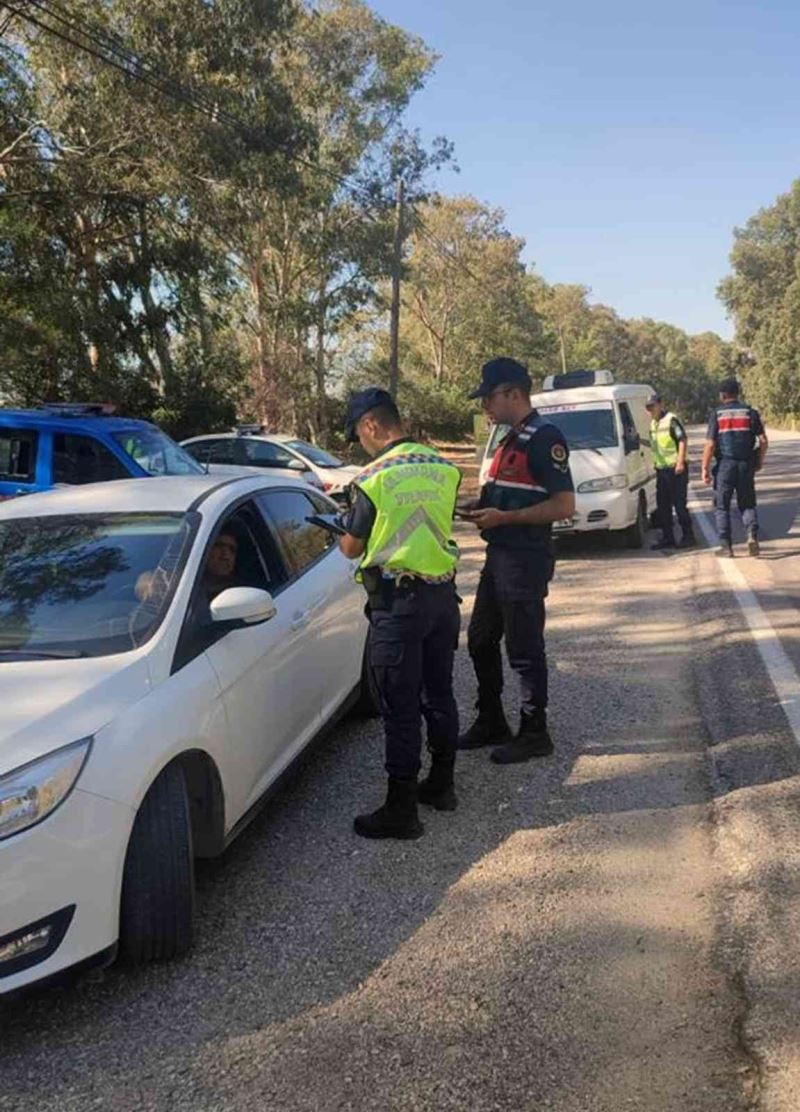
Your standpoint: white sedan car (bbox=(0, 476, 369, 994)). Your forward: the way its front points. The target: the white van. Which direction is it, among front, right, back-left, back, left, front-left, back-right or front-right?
back

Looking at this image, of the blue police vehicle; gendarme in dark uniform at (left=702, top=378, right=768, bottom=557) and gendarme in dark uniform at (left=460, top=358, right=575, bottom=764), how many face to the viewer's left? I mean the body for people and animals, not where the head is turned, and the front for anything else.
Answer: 1

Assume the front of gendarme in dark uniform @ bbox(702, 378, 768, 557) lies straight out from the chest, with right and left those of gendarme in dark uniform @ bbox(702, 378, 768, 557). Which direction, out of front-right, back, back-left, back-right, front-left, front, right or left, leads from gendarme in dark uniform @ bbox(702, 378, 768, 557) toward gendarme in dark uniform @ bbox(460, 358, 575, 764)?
back

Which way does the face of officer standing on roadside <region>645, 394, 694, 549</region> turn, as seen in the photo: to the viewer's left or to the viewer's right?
to the viewer's left

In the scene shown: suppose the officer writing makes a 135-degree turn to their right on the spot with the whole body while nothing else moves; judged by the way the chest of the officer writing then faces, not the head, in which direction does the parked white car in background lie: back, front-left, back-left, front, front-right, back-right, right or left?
left

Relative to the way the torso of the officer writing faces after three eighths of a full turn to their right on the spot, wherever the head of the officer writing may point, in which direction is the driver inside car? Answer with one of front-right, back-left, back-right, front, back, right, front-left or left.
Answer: back

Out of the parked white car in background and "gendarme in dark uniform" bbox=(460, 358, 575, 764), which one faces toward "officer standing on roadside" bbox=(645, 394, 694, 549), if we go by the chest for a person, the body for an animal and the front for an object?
the parked white car in background

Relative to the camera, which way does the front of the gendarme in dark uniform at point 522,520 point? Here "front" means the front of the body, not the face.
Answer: to the viewer's left

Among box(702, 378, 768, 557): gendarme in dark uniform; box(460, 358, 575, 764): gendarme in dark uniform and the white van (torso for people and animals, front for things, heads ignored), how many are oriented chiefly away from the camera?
1

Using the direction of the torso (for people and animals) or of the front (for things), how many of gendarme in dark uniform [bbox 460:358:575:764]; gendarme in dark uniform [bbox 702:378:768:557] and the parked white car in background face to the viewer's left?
1

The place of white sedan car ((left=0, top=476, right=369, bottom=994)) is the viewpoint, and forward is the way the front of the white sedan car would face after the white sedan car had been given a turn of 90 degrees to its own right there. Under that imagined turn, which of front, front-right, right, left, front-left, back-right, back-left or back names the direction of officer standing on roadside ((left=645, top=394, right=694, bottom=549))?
right

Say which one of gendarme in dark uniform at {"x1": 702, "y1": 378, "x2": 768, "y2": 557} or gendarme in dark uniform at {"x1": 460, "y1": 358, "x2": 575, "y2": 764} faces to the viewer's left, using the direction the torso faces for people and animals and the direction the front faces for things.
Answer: gendarme in dark uniform at {"x1": 460, "y1": 358, "x2": 575, "y2": 764}

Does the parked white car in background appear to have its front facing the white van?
yes

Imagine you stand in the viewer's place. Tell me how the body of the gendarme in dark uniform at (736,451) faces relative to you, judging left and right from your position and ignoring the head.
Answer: facing away from the viewer

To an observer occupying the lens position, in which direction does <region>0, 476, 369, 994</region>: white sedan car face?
facing the viewer and to the left of the viewer

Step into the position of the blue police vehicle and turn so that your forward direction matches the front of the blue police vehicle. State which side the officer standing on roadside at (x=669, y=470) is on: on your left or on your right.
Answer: on your left

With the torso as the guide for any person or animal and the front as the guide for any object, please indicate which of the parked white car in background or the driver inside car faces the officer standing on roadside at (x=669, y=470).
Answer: the parked white car in background

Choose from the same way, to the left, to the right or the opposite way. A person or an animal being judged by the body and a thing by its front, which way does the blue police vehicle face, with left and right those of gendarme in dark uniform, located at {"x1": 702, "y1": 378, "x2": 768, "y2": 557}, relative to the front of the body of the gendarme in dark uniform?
to the right

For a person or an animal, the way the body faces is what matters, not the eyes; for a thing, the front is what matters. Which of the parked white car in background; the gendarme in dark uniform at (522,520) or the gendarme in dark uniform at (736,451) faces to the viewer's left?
the gendarme in dark uniform at (522,520)
